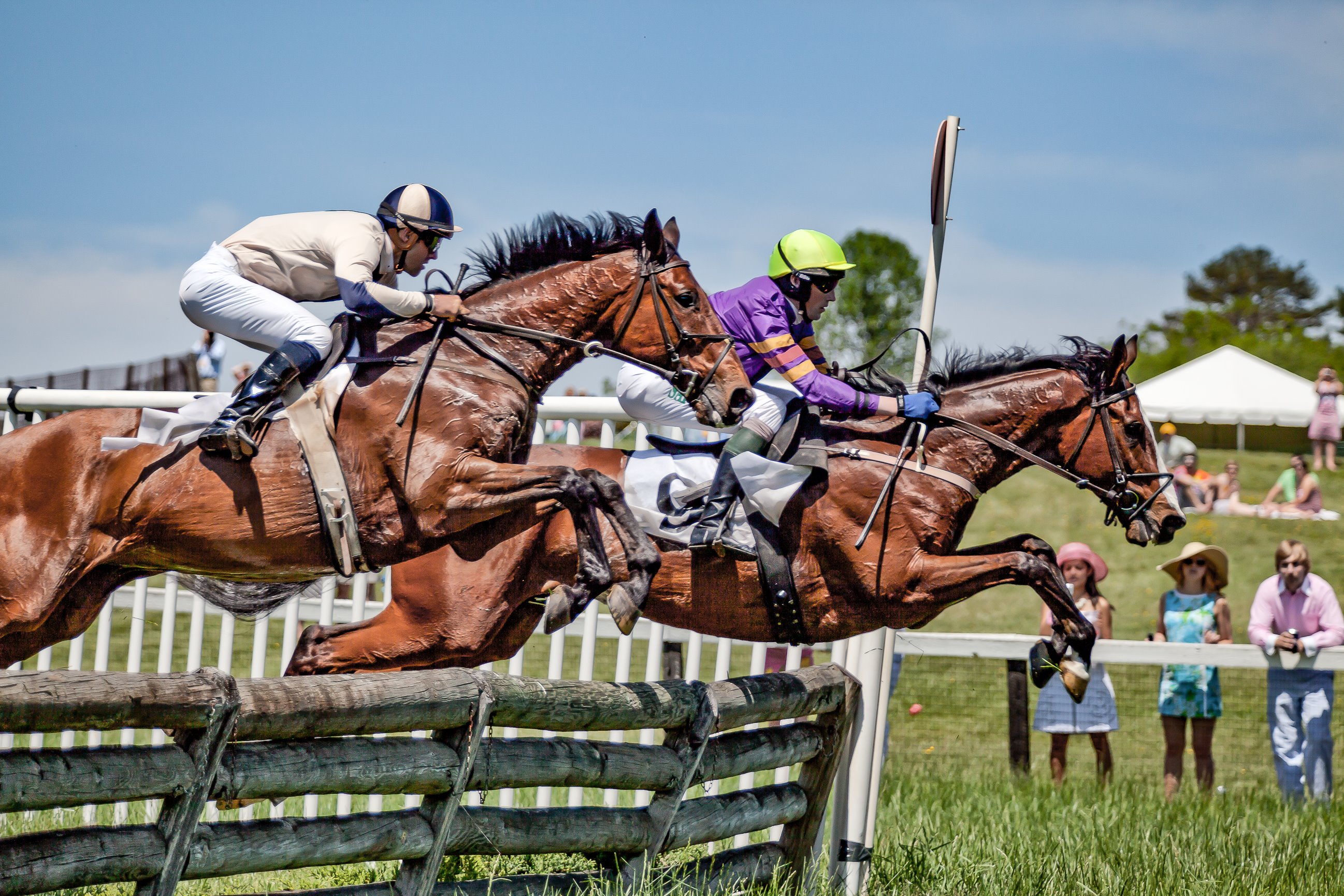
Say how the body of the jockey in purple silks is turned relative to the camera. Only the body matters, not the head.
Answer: to the viewer's right

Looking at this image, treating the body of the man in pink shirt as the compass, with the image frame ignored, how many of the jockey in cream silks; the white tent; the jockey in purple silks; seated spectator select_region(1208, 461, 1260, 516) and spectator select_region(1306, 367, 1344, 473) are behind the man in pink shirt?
3

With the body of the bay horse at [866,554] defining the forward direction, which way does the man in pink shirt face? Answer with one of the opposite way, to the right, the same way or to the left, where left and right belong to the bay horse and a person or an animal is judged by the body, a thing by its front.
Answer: to the right

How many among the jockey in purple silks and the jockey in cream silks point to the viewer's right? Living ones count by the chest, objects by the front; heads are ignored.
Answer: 2

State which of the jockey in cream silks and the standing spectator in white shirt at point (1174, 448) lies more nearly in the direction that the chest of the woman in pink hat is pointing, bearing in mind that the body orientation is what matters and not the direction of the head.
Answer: the jockey in cream silks

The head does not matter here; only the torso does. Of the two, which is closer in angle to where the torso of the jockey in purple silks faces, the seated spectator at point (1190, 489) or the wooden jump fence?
the seated spectator

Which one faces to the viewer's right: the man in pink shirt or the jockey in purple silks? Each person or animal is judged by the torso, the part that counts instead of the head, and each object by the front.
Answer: the jockey in purple silks

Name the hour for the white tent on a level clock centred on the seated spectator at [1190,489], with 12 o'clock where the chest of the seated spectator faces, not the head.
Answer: The white tent is roughly at 6 o'clock from the seated spectator.

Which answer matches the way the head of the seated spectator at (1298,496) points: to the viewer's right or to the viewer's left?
to the viewer's left

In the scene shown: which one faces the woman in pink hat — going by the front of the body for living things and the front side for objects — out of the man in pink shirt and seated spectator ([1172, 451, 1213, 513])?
the seated spectator

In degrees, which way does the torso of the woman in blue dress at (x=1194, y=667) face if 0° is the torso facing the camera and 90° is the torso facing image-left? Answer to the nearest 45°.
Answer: approximately 0°
